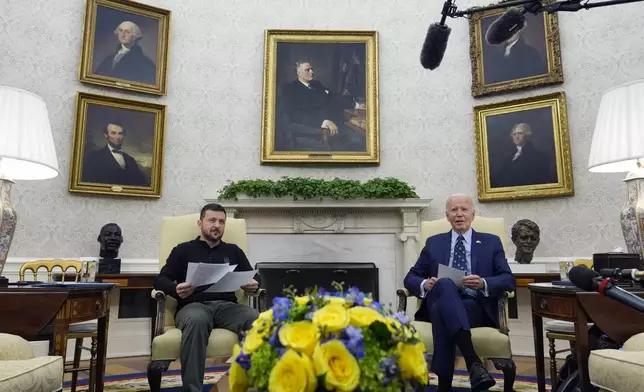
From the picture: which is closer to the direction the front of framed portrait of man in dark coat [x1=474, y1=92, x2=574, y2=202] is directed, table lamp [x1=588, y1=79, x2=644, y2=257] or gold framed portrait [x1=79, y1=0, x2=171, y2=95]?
the table lamp

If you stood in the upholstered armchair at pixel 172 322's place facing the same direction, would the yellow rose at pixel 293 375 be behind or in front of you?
in front

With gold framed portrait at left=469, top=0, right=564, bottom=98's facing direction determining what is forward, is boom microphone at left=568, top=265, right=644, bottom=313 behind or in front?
in front

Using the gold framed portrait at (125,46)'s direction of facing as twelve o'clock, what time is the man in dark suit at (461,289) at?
The man in dark suit is roughly at 11 o'clock from the gold framed portrait.

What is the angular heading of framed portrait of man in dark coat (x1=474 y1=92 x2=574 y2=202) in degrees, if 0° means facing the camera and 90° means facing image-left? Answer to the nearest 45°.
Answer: approximately 0°

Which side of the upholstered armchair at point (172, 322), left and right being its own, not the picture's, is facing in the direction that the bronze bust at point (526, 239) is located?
left

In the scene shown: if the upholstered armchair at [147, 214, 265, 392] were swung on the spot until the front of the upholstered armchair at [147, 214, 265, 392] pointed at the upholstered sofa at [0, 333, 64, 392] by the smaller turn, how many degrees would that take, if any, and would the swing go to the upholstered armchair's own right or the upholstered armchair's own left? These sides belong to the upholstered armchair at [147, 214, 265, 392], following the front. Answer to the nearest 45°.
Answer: approximately 45° to the upholstered armchair's own right

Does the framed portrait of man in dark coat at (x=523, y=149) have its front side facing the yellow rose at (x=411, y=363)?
yes

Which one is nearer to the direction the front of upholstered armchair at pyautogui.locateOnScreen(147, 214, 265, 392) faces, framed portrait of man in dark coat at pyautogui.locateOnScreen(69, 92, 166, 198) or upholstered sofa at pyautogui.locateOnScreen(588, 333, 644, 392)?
the upholstered sofa
